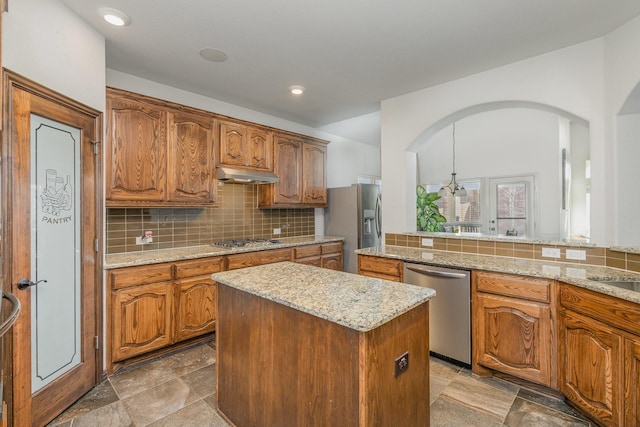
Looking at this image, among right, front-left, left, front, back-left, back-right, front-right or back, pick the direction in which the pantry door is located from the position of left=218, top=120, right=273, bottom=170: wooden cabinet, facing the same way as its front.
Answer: right

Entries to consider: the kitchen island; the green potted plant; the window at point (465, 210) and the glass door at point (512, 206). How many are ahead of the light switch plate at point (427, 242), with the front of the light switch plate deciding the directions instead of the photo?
1

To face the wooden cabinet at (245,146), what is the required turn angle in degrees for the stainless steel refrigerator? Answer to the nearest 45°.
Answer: approximately 90° to its right

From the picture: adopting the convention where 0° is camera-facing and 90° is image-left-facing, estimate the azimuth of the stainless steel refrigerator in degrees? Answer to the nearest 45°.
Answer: approximately 315°

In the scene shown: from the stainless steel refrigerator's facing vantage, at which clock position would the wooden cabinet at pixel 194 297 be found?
The wooden cabinet is roughly at 3 o'clock from the stainless steel refrigerator.

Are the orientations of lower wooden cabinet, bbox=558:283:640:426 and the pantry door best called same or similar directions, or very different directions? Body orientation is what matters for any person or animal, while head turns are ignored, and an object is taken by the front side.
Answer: very different directions

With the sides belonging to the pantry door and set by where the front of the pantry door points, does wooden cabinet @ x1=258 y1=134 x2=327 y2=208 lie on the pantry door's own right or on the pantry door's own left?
on the pantry door's own left

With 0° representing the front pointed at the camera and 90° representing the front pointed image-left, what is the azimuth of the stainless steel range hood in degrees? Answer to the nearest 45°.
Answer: approximately 315°

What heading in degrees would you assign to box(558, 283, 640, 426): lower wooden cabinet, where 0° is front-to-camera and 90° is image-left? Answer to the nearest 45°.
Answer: approximately 45°

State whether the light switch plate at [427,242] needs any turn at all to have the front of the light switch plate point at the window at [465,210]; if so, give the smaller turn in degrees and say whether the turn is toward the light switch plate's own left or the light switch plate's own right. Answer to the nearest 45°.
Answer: approximately 180°

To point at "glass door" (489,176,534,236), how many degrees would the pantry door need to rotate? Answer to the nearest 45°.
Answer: approximately 45° to its left

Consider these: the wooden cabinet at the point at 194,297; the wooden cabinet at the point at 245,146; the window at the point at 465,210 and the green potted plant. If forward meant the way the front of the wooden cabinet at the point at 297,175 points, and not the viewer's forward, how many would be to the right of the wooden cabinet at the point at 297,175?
2

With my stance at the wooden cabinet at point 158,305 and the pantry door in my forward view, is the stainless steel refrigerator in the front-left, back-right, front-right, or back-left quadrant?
back-left

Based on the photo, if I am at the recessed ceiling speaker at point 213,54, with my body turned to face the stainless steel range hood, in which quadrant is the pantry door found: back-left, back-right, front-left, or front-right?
back-left

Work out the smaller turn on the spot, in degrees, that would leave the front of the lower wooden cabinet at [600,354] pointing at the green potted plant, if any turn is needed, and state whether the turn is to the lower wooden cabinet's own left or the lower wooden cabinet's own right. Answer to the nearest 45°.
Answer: approximately 90° to the lower wooden cabinet's own right
